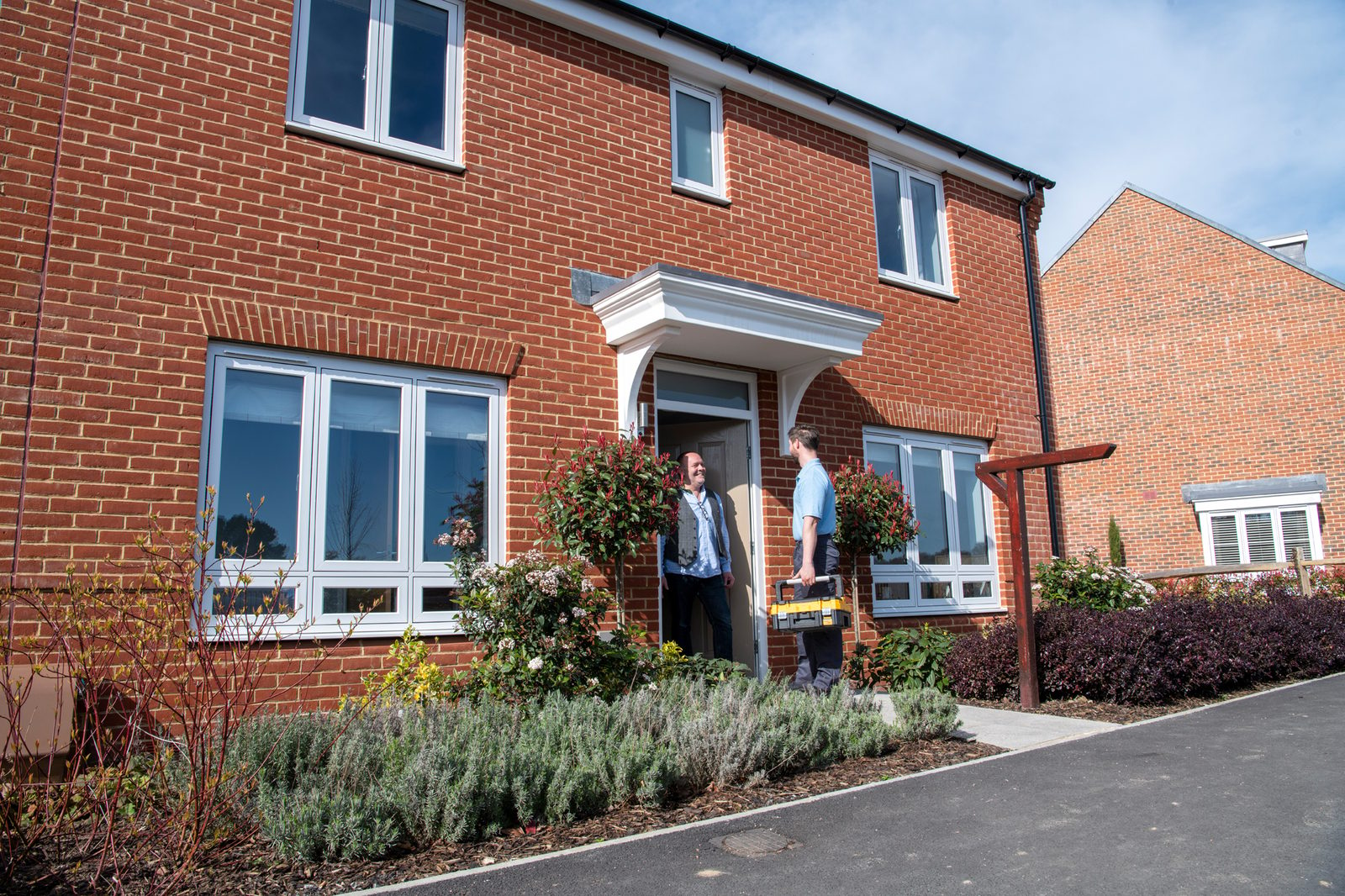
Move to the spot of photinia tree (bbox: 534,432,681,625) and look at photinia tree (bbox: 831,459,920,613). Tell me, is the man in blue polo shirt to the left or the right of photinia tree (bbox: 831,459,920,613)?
right

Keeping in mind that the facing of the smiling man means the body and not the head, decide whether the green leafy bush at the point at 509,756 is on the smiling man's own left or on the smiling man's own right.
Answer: on the smiling man's own right

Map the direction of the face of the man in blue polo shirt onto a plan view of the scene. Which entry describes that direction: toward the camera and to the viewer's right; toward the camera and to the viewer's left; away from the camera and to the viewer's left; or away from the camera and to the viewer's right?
away from the camera and to the viewer's left

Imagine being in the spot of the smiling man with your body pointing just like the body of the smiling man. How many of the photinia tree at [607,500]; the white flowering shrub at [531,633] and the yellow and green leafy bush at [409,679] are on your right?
3

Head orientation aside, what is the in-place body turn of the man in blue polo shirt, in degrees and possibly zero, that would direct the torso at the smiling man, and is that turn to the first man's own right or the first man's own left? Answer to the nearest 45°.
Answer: approximately 45° to the first man's own right

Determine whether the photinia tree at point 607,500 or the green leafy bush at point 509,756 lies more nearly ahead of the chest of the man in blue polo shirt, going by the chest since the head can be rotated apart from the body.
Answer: the photinia tree

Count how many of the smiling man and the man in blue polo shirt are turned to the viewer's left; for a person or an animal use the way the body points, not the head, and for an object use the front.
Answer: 1

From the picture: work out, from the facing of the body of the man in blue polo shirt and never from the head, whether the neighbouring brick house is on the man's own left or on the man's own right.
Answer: on the man's own right

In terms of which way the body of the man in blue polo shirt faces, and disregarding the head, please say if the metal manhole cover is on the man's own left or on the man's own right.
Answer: on the man's own left

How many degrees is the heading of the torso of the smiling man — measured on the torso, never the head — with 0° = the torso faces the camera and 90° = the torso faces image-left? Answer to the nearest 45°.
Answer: approximately 315°

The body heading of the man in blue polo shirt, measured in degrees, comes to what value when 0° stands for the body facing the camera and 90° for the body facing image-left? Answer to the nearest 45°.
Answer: approximately 90°
